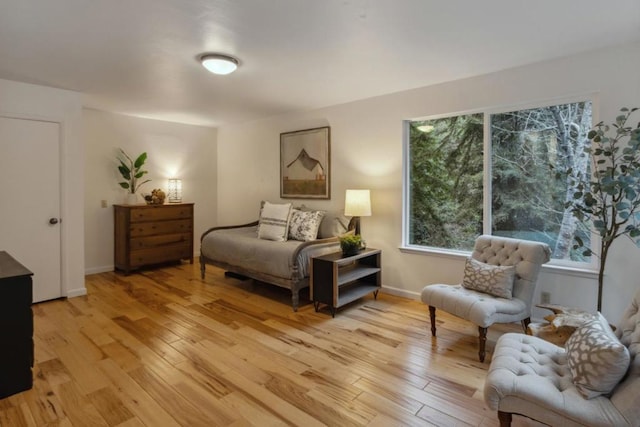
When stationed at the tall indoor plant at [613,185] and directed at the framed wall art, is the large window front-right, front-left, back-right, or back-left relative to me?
front-right

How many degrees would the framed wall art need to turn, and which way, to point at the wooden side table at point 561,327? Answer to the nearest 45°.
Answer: approximately 90° to its left

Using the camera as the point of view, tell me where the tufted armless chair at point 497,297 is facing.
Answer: facing the viewer and to the left of the viewer

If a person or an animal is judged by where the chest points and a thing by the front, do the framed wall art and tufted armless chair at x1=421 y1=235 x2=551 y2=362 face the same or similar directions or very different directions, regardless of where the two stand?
same or similar directions

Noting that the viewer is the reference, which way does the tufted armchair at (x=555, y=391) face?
facing to the left of the viewer

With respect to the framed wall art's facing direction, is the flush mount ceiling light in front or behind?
in front

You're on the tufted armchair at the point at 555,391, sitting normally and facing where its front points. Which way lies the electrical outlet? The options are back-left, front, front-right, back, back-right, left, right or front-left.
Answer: right

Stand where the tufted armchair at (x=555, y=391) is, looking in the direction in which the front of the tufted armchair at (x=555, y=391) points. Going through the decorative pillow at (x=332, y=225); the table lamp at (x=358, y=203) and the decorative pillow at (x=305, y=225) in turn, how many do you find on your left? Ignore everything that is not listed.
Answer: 0

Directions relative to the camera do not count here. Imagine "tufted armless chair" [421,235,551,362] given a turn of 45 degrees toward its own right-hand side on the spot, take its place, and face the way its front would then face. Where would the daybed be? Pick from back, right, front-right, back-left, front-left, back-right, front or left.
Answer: front

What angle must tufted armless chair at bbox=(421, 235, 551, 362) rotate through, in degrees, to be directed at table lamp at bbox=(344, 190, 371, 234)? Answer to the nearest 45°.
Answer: approximately 90° to its right

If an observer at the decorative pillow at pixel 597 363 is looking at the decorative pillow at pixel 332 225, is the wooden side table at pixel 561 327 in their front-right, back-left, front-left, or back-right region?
front-right

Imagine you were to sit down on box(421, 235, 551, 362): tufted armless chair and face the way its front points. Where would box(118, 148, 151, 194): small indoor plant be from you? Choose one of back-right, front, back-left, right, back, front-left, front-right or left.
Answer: front-right

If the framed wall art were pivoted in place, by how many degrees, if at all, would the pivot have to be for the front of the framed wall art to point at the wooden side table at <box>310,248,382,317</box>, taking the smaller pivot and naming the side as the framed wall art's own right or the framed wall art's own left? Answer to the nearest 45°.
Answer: approximately 45° to the framed wall art's own left

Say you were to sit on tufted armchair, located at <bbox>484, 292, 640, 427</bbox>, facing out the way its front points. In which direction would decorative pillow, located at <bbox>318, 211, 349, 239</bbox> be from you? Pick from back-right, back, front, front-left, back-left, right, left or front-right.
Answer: front-right

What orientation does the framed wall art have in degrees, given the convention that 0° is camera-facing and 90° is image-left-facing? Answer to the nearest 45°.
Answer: approximately 45°

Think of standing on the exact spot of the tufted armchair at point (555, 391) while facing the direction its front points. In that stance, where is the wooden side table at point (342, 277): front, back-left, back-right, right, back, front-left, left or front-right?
front-right
